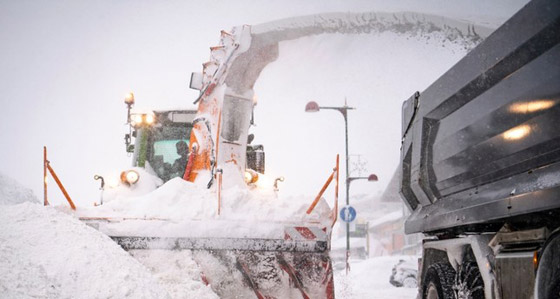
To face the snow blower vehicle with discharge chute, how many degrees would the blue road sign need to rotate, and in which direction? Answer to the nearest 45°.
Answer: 0° — it already faces it

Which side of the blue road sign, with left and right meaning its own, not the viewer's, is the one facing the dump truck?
front

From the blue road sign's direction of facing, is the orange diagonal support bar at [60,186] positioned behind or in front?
in front

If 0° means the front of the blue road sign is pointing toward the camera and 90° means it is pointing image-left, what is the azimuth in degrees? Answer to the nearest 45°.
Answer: approximately 0°

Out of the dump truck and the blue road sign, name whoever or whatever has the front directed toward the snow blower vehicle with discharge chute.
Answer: the blue road sign
